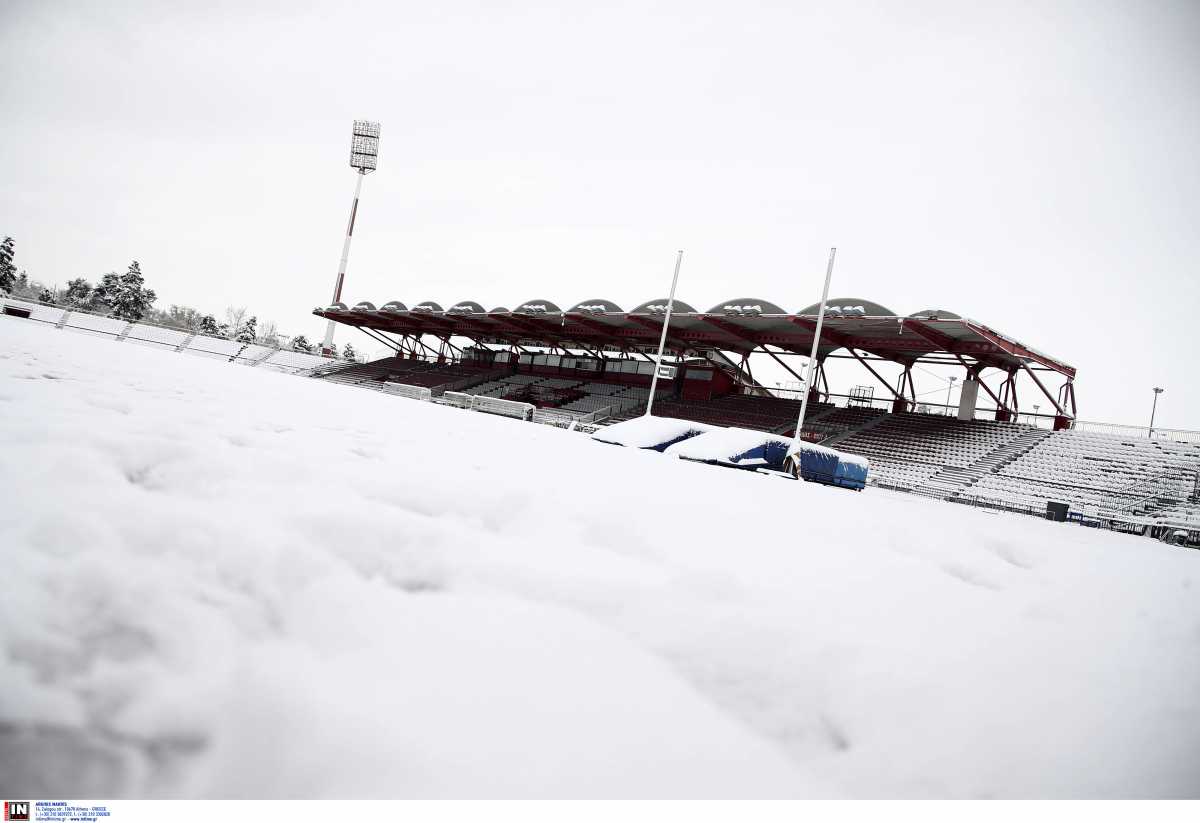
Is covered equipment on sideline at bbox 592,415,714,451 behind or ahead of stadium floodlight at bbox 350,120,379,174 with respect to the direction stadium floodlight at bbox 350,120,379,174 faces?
ahead

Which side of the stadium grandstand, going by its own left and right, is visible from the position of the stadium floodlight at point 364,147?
right

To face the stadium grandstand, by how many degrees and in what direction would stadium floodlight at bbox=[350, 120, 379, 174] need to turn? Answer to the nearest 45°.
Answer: approximately 45° to its left

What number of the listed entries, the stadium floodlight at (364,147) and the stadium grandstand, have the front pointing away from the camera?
0

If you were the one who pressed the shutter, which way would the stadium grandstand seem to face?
facing the viewer and to the left of the viewer

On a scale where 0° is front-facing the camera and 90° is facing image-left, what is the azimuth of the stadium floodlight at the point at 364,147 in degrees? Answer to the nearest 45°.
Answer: approximately 0°
